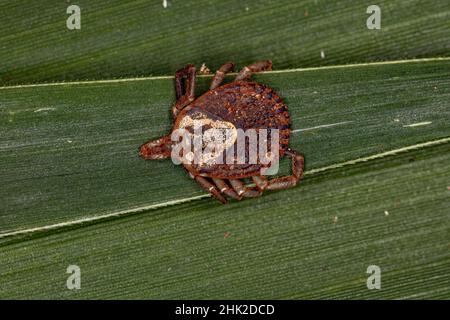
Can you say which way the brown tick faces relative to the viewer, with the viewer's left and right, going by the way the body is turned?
facing to the left of the viewer
